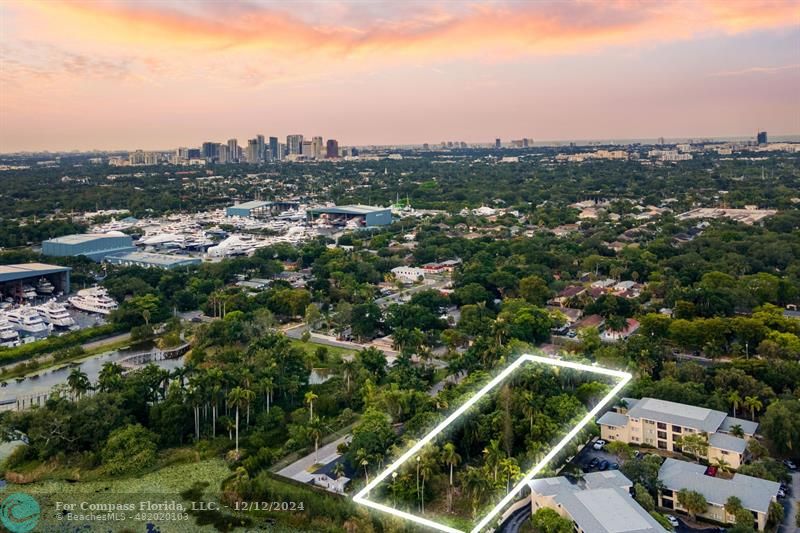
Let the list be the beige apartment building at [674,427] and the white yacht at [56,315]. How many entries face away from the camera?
0

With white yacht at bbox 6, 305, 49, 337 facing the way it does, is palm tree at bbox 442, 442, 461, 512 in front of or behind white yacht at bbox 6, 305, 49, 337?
in front

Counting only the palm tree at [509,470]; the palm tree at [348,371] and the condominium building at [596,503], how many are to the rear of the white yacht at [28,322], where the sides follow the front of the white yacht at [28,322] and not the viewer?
0

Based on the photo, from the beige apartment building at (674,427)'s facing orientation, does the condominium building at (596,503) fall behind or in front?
in front

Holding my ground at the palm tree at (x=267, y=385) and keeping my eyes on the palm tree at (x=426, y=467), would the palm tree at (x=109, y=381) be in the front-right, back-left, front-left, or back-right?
back-right

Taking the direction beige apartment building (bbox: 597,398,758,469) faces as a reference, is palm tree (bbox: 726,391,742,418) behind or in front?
behind

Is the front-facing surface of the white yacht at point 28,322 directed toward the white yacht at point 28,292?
no

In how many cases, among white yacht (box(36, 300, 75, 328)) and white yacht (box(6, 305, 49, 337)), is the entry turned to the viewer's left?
0

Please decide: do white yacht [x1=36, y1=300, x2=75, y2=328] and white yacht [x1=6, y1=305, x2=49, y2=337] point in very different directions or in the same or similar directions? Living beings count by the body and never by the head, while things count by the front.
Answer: same or similar directions
